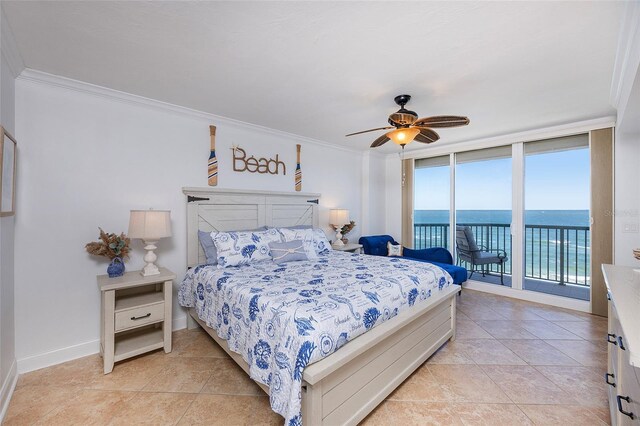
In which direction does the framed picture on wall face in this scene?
to the viewer's right

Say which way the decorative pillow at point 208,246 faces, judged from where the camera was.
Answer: facing the viewer and to the right of the viewer

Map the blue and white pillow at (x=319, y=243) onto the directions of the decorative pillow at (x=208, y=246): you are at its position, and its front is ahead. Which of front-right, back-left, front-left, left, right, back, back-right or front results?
front-left

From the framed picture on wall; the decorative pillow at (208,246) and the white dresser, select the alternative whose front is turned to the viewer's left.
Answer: the white dresser

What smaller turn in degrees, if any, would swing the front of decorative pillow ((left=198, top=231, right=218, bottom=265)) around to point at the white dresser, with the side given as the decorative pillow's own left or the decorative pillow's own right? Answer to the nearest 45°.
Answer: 0° — it already faces it

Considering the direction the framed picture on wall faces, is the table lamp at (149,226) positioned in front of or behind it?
in front

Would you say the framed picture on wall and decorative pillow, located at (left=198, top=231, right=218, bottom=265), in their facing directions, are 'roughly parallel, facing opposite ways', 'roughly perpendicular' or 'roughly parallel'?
roughly perpendicular

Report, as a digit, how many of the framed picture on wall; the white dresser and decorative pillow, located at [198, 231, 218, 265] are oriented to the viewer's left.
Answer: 1

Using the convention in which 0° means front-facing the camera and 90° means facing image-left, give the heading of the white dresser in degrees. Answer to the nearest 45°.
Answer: approximately 90°

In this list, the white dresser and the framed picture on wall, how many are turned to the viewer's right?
1
